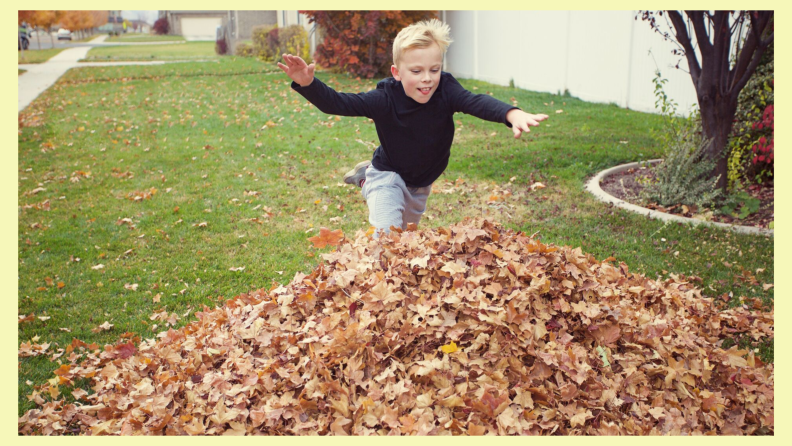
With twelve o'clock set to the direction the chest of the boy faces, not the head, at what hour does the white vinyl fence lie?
The white vinyl fence is roughly at 8 o'clock from the boy.

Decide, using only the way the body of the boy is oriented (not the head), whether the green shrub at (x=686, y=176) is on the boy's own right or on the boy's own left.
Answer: on the boy's own left

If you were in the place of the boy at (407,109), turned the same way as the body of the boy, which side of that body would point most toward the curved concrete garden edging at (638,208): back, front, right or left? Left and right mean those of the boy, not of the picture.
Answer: left

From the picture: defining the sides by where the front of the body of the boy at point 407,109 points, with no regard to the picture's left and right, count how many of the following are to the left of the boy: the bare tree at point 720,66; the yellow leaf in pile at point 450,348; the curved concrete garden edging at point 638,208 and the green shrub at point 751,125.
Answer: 3

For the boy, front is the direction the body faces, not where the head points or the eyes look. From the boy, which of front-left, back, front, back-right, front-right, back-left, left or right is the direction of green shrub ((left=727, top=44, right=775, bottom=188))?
left

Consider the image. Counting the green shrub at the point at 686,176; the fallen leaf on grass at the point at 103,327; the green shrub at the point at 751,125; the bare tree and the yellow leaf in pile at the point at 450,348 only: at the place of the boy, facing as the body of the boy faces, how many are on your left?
3

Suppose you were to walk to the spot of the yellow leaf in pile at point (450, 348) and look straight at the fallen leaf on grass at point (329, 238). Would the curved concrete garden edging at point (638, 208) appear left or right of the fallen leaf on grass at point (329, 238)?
right

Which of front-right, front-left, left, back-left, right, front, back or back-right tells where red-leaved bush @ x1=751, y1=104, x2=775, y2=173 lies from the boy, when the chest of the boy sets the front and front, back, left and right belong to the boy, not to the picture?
left

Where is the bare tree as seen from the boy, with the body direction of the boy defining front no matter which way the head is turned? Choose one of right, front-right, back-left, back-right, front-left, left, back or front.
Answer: left

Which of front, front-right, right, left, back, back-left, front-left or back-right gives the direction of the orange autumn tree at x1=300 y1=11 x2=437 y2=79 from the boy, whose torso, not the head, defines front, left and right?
back-left

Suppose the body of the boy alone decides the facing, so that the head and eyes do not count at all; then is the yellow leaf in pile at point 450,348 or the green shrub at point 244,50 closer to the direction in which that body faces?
the yellow leaf in pile

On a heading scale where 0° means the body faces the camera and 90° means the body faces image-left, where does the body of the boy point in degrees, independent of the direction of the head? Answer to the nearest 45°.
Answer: approximately 315°
